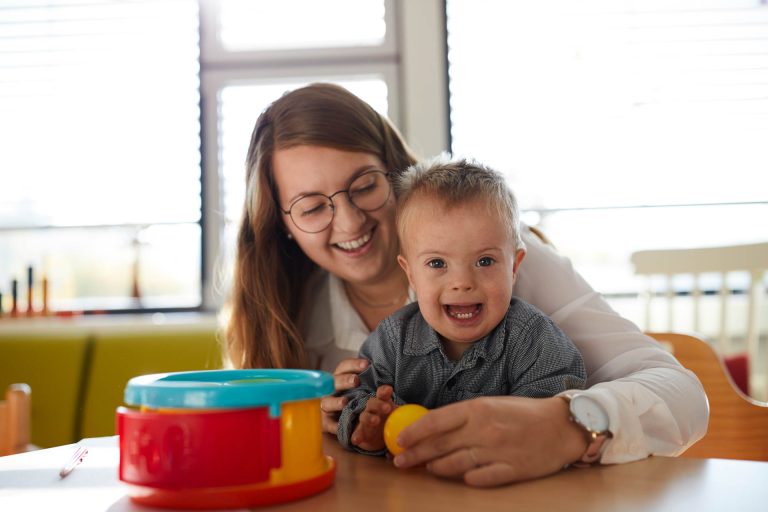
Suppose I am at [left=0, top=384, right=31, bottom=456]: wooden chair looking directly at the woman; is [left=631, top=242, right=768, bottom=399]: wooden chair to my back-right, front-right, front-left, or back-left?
front-left

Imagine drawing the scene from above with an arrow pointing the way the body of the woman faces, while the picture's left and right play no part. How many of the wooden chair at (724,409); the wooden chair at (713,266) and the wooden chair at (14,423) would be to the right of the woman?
1

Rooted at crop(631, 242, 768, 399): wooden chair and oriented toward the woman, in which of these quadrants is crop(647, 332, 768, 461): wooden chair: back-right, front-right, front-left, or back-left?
front-left

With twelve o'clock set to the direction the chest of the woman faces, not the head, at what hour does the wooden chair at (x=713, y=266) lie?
The wooden chair is roughly at 8 o'clock from the woman.

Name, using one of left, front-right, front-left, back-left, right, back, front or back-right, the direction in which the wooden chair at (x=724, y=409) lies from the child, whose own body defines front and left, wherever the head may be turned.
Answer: back-left

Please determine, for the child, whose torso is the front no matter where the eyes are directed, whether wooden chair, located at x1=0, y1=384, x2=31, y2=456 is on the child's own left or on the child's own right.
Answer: on the child's own right

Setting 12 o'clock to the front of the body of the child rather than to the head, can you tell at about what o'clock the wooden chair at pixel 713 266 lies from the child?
The wooden chair is roughly at 7 o'clock from the child.

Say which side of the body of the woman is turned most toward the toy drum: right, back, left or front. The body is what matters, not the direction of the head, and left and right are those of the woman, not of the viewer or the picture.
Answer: front

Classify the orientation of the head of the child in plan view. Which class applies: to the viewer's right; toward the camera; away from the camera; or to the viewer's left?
toward the camera

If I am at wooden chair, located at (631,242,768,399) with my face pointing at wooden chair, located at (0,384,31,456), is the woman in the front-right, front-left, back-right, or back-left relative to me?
front-left

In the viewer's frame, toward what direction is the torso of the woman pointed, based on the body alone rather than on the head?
toward the camera

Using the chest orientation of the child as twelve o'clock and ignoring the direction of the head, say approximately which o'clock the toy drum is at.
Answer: The toy drum is roughly at 1 o'clock from the child.

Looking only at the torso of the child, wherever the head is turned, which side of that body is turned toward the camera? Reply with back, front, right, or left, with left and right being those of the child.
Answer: front

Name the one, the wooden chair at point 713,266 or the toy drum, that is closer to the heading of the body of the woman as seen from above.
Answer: the toy drum

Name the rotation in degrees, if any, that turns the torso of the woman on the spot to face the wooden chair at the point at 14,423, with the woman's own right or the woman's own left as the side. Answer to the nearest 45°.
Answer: approximately 90° to the woman's own right
